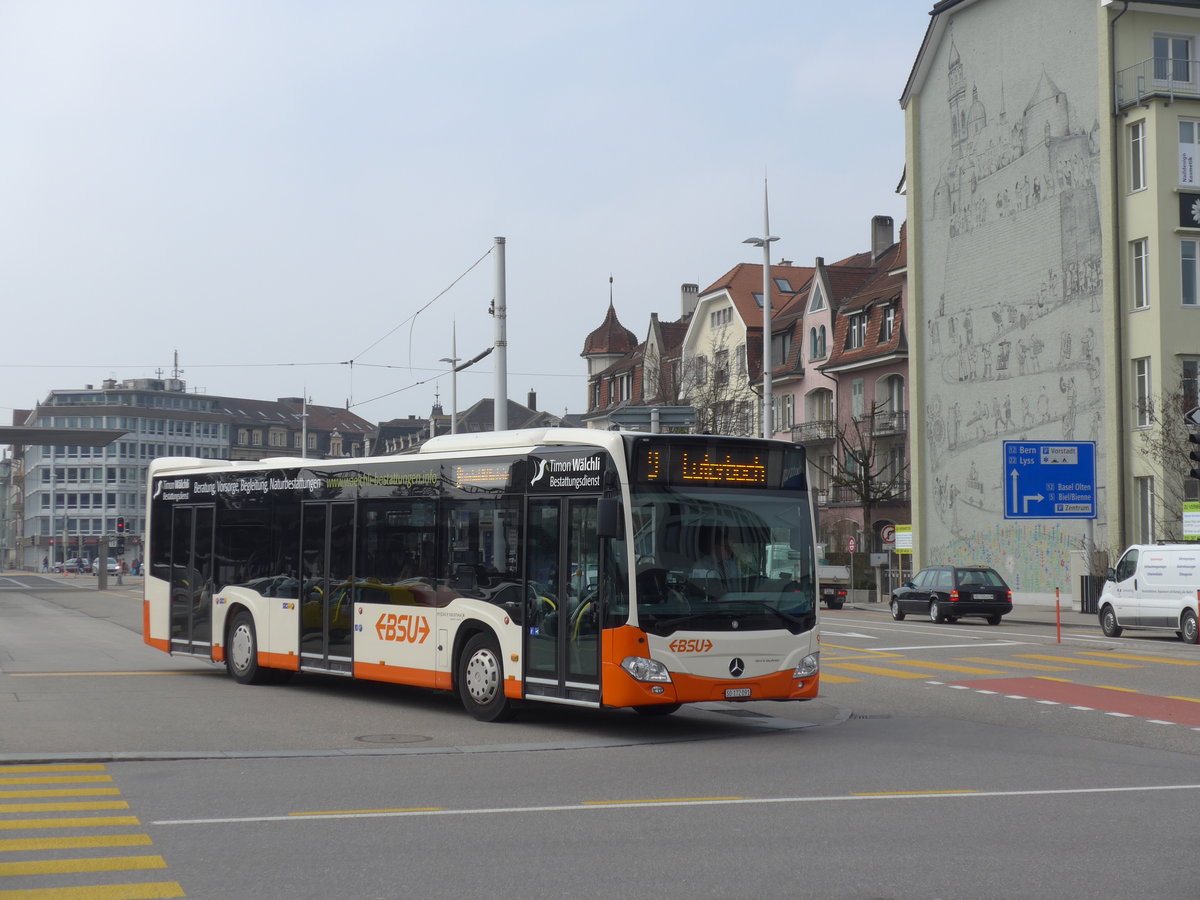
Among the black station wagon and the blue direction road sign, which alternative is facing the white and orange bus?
the blue direction road sign

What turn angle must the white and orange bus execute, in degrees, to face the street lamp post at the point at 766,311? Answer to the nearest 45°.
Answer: approximately 135° to its left

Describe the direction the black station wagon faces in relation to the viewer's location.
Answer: facing away from the viewer and to the left of the viewer

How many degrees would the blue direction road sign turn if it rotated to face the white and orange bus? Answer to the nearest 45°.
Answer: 0° — it already faces it

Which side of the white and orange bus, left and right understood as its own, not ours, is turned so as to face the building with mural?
left

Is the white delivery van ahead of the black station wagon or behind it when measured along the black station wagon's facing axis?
behind

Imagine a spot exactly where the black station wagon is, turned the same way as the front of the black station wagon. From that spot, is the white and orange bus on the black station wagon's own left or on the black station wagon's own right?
on the black station wagon's own left

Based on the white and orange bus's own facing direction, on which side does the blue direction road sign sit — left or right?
on its left

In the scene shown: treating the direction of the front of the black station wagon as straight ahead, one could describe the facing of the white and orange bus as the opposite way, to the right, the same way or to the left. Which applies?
the opposite way

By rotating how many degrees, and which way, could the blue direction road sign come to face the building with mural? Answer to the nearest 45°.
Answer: approximately 180°
